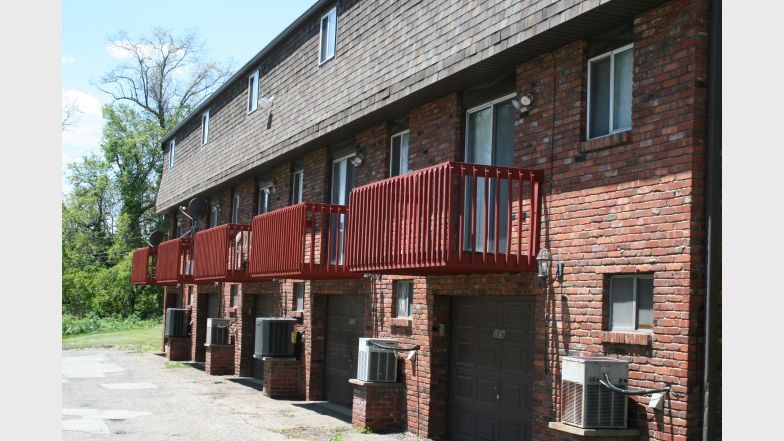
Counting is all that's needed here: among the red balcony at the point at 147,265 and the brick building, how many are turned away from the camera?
0

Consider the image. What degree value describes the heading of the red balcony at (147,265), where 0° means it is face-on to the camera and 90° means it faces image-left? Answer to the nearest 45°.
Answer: approximately 45°
